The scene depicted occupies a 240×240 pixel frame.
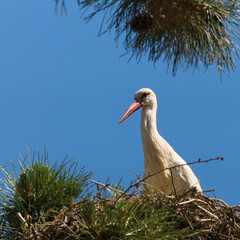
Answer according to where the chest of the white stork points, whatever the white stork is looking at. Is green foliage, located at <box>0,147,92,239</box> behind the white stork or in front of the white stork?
in front

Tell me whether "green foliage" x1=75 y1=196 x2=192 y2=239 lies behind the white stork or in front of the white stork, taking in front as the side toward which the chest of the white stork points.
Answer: in front

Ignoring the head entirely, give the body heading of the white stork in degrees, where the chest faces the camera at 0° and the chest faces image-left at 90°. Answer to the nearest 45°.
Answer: approximately 45°
